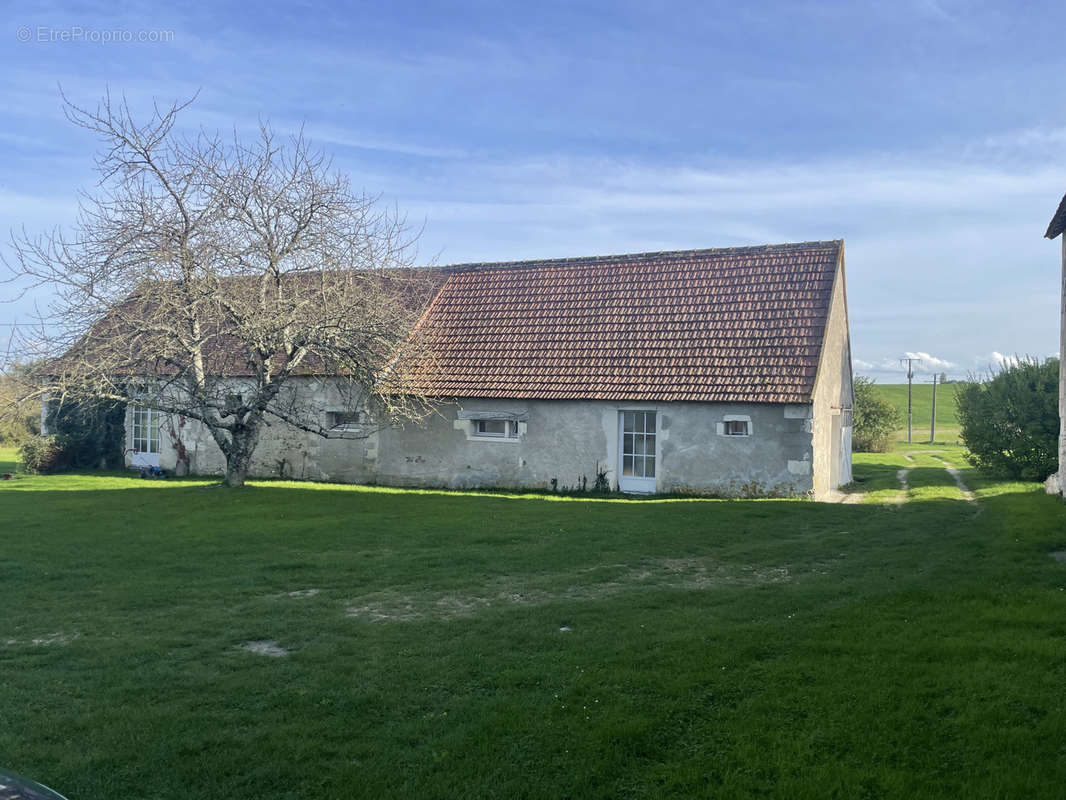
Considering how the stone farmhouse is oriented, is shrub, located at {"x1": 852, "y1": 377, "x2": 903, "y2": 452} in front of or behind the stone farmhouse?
behind

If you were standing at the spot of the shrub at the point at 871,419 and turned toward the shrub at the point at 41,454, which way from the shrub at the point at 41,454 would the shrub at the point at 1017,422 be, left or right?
left

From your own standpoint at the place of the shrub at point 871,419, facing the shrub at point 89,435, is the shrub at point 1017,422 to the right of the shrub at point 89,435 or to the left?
left

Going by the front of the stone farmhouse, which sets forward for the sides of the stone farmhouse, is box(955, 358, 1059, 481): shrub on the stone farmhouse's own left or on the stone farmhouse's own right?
on the stone farmhouse's own left

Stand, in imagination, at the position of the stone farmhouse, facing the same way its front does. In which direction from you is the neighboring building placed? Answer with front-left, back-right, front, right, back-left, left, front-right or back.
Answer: front-left

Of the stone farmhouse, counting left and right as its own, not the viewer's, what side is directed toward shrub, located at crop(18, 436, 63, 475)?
right

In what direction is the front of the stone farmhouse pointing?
toward the camera

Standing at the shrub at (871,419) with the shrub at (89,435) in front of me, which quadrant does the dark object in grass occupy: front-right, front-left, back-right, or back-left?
front-left
